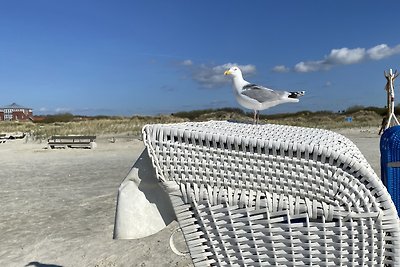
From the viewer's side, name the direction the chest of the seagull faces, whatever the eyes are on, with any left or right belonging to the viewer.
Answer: facing to the left of the viewer
